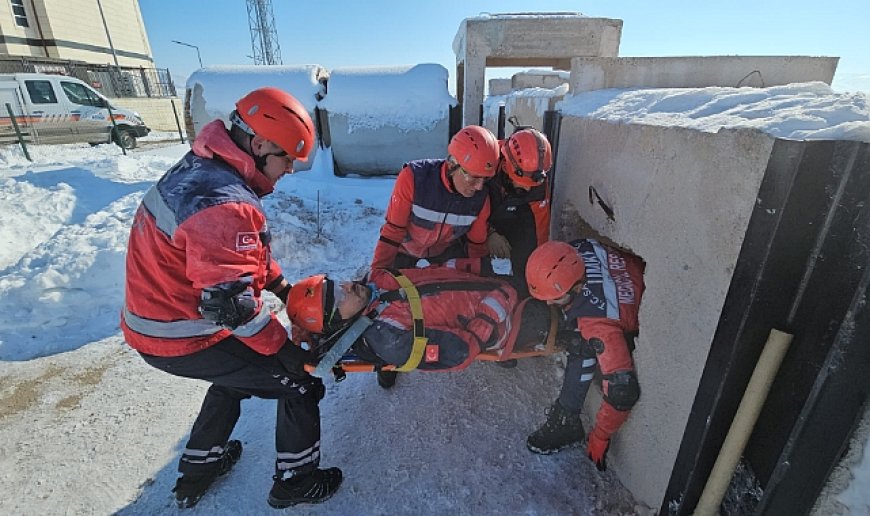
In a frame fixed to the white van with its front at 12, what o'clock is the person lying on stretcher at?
The person lying on stretcher is roughly at 3 o'clock from the white van.

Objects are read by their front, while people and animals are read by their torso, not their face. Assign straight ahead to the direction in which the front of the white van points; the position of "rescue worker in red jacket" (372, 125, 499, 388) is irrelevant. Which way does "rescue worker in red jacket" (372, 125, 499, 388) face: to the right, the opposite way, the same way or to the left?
to the right

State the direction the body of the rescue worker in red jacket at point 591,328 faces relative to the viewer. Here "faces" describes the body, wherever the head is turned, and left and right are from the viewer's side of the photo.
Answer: facing to the left of the viewer

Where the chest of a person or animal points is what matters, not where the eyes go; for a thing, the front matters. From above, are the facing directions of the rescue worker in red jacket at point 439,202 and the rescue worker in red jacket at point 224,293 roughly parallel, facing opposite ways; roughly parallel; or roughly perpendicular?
roughly perpendicular

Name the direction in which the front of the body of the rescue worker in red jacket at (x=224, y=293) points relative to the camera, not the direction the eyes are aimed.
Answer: to the viewer's right

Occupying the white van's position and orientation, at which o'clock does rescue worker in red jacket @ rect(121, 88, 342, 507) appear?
The rescue worker in red jacket is roughly at 3 o'clock from the white van.

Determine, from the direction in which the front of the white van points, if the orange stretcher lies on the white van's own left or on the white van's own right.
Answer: on the white van's own right

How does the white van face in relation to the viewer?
to the viewer's right

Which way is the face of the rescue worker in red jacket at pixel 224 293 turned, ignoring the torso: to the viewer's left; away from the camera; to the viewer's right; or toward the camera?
to the viewer's right
